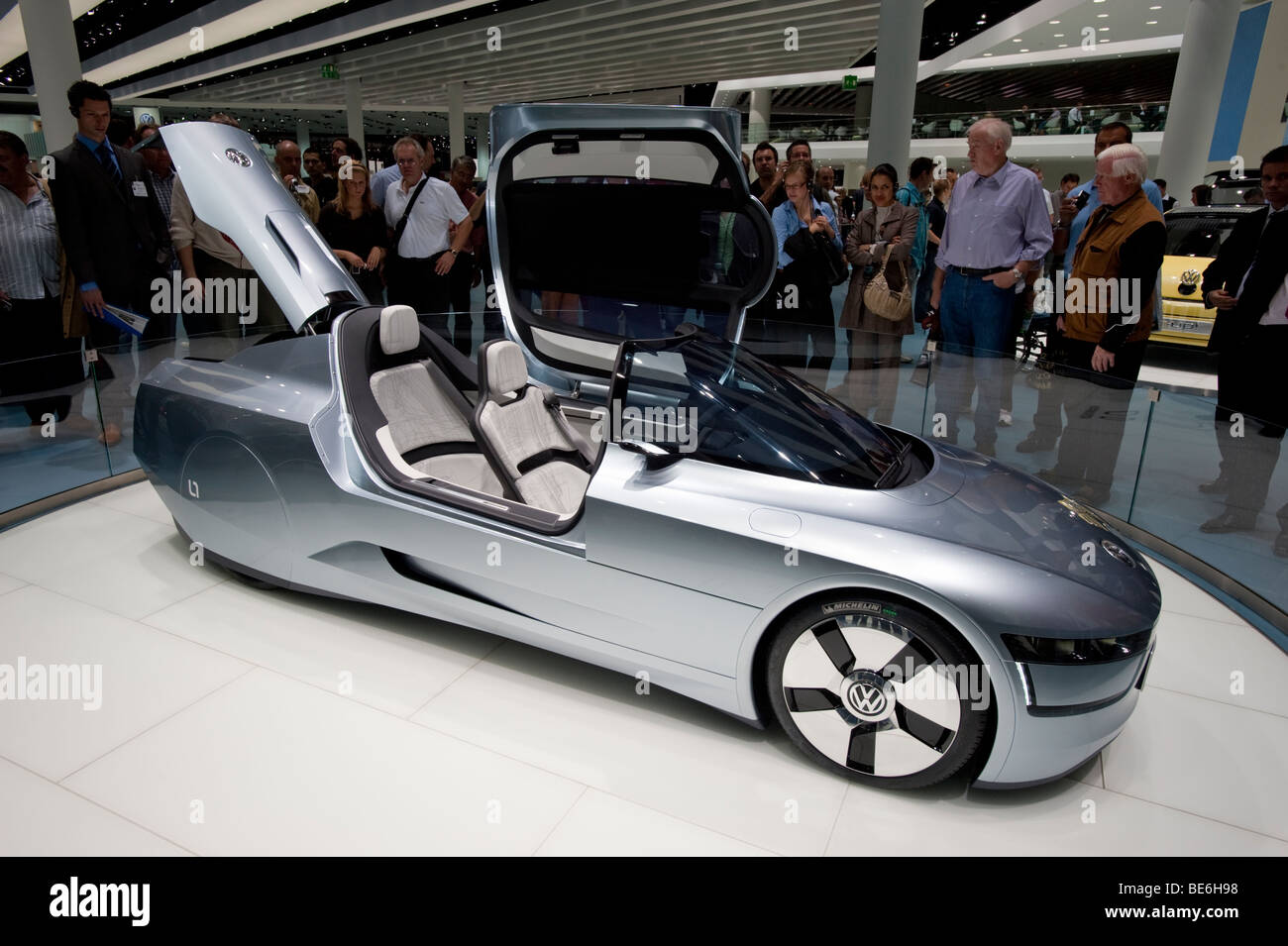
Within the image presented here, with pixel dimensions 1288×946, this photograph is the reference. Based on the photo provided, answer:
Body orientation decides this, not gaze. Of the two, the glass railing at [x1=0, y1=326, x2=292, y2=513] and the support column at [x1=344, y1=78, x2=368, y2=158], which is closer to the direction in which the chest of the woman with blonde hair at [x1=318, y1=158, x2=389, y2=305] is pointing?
the glass railing

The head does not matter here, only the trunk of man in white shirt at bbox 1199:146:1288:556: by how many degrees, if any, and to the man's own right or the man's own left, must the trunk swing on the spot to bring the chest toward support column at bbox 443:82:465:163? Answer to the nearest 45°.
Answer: approximately 90° to the man's own right

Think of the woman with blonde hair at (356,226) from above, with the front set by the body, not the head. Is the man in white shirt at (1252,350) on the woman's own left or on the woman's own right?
on the woman's own left

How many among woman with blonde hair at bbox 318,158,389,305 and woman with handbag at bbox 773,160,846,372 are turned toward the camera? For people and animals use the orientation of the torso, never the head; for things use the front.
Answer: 2

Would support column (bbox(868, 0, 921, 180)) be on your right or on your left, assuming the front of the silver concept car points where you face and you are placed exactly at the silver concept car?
on your left

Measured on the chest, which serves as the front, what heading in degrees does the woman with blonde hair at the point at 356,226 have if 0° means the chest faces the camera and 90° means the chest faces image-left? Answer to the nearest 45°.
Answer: approximately 0°

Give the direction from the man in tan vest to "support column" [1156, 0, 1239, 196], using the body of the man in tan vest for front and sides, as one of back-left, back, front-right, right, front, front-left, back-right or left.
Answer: back-right

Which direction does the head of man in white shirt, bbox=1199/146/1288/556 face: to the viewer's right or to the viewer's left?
to the viewer's left

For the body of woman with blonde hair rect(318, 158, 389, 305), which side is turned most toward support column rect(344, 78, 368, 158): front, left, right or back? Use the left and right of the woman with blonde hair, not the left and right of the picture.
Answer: back

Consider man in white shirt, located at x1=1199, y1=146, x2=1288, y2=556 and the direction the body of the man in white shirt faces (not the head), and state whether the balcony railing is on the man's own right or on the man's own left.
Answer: on the man's own right
